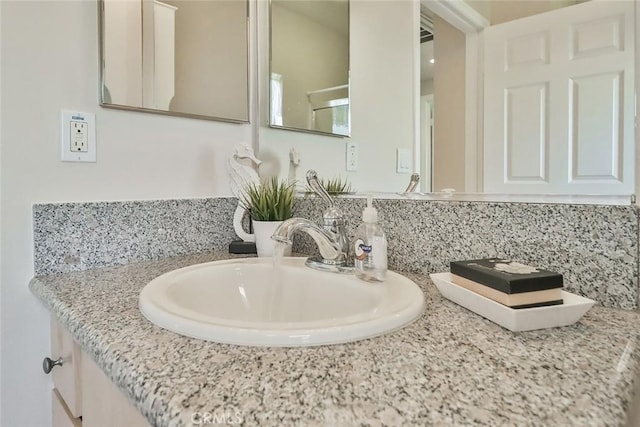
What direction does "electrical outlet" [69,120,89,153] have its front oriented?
toward the camera

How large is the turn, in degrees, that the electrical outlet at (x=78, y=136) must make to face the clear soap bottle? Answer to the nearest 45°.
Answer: approximately 45° to its left

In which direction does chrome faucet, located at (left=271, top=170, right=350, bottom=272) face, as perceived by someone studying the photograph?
facing the viewer and to the left of the viewer

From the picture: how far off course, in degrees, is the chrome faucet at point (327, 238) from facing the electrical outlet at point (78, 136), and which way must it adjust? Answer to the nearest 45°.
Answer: approximately 45° to its right

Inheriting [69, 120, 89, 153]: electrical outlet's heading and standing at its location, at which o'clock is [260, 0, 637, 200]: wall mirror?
The wall mirror is roughly at 10 o'clock from the electrical outlet.

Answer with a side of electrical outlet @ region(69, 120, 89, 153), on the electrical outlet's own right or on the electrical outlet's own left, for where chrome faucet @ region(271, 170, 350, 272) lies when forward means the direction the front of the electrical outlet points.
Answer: on the electrical outlet's own left

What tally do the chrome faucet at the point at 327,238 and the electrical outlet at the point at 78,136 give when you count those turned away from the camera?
0
